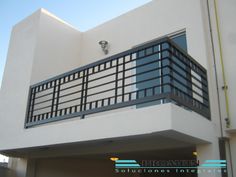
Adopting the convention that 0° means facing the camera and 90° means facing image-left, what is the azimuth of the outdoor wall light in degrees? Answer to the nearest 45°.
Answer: approximately 45°

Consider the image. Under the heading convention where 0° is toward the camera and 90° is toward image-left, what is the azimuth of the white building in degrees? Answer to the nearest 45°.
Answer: approximately 45°
